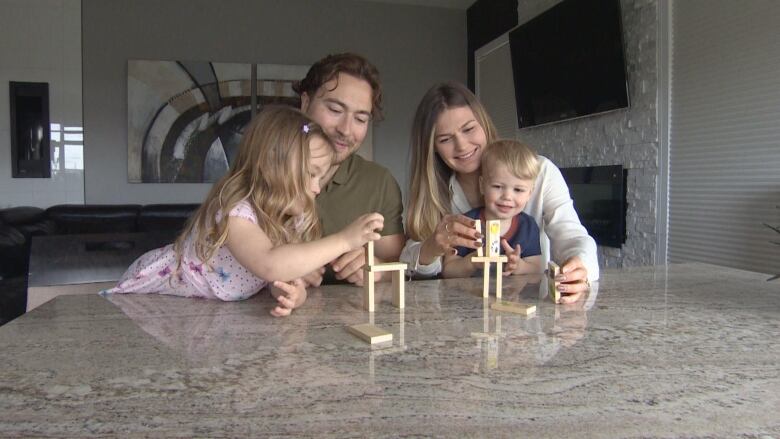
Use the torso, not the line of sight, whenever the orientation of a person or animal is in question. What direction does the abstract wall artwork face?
toward the camera

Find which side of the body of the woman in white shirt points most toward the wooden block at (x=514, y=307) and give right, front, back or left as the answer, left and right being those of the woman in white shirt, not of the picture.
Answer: front

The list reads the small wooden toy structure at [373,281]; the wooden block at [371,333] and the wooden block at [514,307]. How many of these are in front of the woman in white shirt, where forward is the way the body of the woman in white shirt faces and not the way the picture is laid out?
3

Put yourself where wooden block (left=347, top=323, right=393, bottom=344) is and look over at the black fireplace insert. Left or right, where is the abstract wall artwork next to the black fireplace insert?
left

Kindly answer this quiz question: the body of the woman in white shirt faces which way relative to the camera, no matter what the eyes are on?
toward the camera

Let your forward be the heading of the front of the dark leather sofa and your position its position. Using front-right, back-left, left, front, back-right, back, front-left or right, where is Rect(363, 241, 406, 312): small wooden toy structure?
front

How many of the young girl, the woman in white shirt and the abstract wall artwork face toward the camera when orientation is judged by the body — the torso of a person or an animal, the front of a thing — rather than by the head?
2

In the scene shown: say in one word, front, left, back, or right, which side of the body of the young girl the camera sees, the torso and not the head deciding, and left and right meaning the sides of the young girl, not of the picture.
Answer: right

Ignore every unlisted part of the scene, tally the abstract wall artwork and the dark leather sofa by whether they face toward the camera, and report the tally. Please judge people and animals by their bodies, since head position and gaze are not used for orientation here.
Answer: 2

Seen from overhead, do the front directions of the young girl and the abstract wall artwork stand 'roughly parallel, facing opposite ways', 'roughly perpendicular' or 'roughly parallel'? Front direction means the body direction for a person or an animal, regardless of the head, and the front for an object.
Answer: roughly perpendicular

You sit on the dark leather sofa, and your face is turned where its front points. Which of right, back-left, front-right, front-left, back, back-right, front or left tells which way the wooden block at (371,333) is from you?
front

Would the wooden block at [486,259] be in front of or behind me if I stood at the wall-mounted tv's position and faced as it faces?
in front

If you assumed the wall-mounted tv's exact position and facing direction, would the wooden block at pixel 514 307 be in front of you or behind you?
in front
